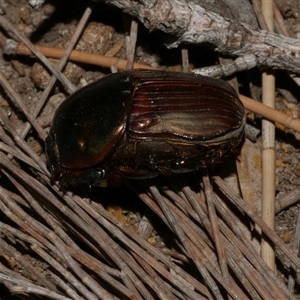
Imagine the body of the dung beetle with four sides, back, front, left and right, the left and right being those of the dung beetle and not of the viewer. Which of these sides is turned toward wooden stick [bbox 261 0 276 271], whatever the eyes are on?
back

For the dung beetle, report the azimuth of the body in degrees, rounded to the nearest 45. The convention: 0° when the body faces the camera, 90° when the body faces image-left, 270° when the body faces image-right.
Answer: approximately 90°
